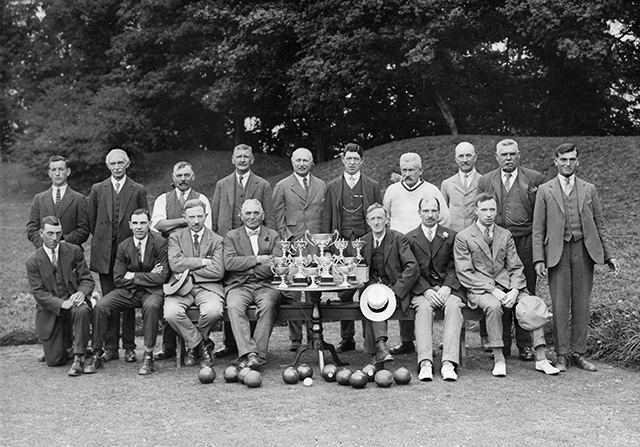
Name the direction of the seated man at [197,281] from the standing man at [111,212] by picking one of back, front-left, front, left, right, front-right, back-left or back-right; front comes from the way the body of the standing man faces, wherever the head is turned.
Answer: front-left

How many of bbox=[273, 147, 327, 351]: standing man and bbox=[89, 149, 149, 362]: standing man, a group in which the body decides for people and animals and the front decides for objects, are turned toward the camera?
2

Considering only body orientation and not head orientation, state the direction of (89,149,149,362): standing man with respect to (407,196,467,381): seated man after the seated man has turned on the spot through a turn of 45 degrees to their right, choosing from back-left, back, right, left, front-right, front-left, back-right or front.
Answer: front-right

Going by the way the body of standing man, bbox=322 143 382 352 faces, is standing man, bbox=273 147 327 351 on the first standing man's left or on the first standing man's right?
on the first standing man's right

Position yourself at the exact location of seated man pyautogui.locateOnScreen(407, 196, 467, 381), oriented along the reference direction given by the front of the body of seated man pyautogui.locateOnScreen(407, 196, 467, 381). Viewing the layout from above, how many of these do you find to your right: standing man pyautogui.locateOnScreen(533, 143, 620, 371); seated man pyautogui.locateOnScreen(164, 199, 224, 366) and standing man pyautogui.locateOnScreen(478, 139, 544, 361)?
1

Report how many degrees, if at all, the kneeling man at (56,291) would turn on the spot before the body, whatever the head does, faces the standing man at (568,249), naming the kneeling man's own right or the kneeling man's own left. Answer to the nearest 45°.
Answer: approximately 45° to the kneeling man's own left
